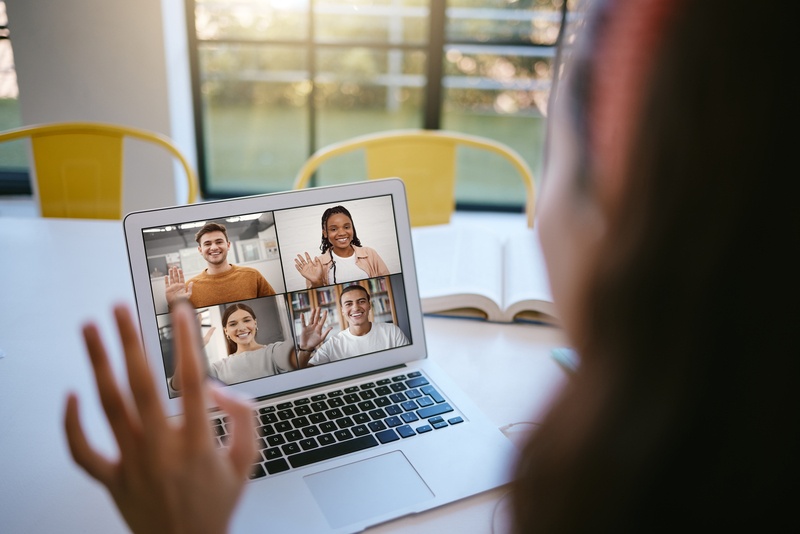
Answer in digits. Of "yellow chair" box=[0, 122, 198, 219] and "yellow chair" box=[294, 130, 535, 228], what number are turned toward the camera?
2

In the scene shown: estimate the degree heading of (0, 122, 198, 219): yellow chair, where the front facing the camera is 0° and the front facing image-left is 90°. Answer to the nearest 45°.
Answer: approximately 0°

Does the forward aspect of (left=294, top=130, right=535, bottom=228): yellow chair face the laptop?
yes

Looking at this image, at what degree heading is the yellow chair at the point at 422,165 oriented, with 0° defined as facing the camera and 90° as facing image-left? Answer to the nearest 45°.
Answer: approximately 0°

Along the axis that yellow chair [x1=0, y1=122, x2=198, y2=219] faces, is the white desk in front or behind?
in front

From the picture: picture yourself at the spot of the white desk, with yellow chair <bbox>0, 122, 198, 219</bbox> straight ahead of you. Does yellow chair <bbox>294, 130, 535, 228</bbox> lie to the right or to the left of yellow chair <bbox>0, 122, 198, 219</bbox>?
right

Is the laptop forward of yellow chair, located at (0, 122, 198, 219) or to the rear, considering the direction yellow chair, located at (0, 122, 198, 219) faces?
forward

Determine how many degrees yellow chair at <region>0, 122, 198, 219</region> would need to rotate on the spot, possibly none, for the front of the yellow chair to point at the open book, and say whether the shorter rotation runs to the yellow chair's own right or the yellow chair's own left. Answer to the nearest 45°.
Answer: approximately 45° to the yellow chair's own left

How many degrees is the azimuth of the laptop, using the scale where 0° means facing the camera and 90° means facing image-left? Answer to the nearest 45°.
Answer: approximately 315°

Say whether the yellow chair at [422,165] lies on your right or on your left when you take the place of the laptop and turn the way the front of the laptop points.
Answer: on your left

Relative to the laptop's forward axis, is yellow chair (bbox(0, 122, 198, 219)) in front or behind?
behind

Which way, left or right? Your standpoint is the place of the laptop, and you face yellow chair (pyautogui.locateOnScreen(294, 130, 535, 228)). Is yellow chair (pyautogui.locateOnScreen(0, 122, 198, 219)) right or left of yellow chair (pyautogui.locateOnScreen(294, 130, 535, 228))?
left
